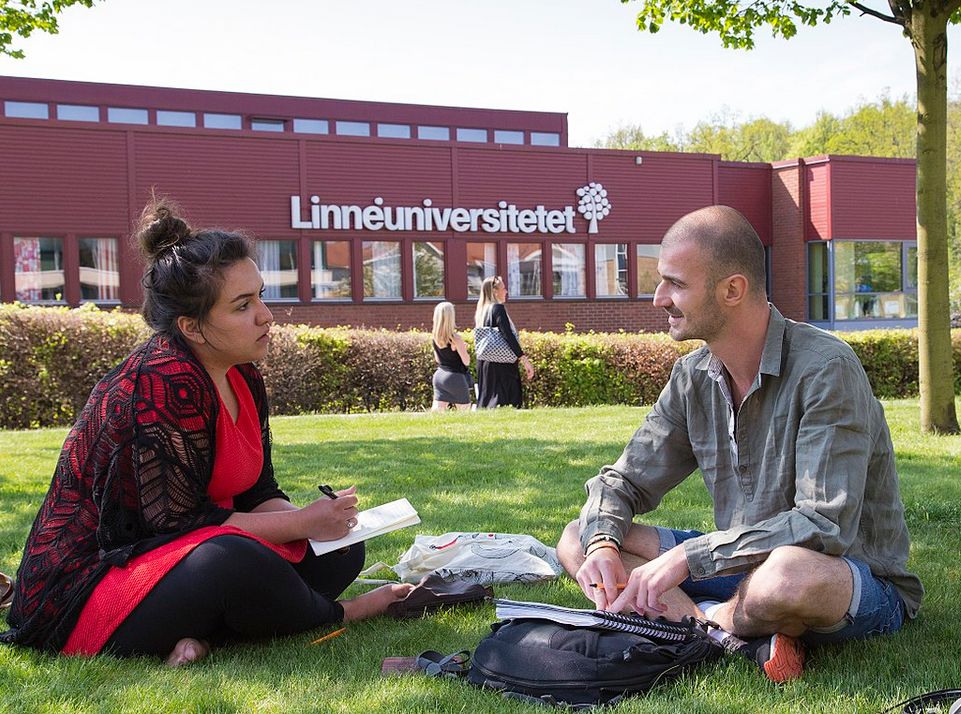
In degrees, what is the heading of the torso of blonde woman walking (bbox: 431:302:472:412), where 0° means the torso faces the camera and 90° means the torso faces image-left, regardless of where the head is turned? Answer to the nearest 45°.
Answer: approximately 225°

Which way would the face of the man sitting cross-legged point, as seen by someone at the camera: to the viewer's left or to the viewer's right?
to the viewer's left

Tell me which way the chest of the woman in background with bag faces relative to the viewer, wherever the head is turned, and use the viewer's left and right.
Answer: facing to the right of the viewer

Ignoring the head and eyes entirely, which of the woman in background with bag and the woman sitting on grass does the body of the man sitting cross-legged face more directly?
the woman sitting on grass

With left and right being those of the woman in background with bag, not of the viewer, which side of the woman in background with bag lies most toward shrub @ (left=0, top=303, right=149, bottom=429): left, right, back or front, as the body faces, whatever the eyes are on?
back

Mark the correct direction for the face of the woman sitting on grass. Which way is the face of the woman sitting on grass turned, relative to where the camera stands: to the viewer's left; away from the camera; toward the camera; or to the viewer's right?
to the viewer's right

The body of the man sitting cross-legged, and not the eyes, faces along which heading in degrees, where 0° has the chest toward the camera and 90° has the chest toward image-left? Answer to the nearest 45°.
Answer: approximately 45°

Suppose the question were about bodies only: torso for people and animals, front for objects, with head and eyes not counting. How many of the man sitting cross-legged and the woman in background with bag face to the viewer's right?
1
